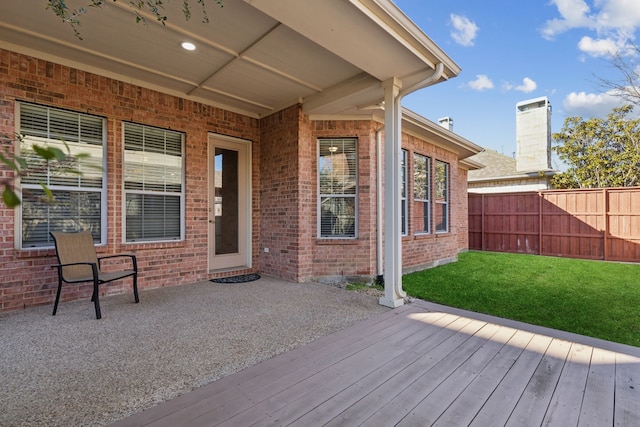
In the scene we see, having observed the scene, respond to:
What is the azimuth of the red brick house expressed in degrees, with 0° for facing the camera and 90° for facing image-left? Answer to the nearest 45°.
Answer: approximately 135°

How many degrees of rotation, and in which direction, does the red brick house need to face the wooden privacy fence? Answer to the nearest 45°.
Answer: approximately 90° to its left
